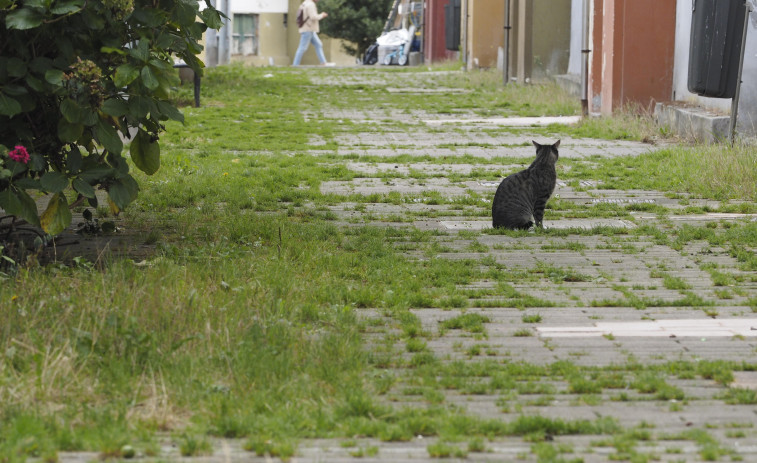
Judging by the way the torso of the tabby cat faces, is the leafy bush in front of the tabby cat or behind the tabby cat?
behind

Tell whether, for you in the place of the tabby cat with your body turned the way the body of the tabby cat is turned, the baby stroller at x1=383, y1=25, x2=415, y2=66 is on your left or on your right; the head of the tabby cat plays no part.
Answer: on your left

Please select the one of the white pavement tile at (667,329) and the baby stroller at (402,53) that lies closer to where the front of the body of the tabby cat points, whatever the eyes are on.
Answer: the baby stroller

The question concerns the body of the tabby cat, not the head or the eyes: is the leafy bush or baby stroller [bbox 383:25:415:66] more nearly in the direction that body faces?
the baby stroller

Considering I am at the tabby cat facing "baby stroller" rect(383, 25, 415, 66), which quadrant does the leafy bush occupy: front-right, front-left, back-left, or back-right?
back-left

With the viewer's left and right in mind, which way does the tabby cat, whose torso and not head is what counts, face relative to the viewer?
facing away from the viewer and to the right of the viewer
